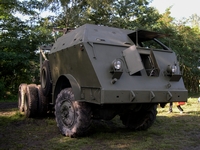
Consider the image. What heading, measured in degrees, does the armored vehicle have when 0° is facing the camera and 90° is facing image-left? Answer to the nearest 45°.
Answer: approximately 315°

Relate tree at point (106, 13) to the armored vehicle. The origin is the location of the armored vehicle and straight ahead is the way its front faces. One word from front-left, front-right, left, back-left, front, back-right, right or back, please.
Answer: back-left
